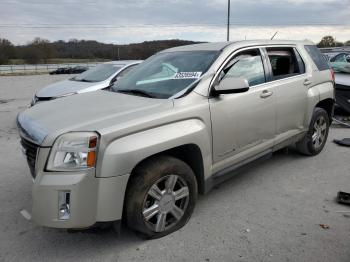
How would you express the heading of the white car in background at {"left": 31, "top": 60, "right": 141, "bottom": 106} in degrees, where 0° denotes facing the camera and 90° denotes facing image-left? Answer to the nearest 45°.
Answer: approximately 45°

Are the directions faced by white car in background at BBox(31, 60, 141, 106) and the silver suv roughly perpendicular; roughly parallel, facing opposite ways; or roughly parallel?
roughly parallel

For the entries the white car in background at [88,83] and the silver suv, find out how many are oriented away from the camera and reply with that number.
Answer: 0

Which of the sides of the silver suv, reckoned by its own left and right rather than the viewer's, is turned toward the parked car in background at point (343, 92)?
back

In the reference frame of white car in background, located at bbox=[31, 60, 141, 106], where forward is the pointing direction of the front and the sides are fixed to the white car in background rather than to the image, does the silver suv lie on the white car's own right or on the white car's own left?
on the white car's own left

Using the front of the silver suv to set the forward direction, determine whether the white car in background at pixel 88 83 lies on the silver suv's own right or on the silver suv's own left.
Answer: on the silver suv's own right

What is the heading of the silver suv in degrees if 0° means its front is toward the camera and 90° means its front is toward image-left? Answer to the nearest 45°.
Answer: approximately 45°

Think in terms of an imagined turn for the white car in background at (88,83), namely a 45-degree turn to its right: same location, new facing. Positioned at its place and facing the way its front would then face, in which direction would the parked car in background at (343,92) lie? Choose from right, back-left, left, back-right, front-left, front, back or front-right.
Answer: back
